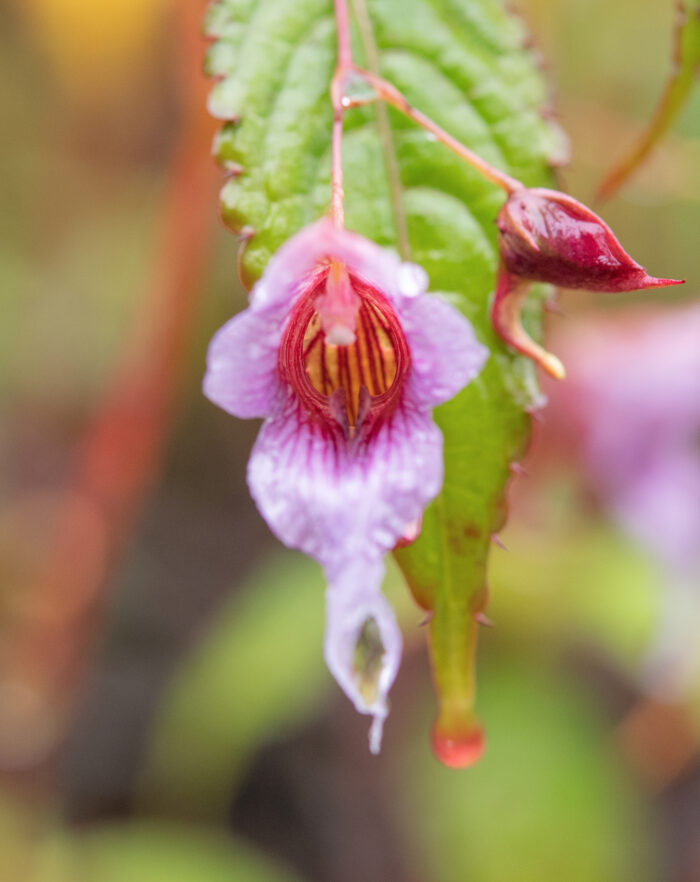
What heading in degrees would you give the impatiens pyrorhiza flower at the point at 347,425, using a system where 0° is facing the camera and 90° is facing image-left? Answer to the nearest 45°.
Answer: approximately 0°

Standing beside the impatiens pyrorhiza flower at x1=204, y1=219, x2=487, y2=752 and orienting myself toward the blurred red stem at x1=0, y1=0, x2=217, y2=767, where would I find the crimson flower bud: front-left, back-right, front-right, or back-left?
back-right

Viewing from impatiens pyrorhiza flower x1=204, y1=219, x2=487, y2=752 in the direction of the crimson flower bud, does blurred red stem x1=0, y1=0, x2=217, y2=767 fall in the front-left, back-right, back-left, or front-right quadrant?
back-left
